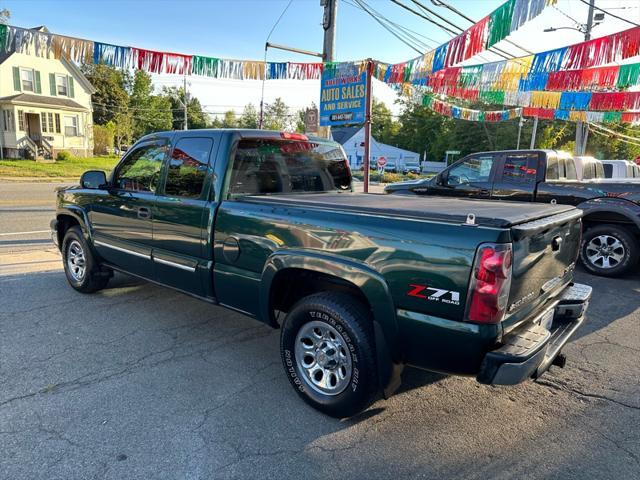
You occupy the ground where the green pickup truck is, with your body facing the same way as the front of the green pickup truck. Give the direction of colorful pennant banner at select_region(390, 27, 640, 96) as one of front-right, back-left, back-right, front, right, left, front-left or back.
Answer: right

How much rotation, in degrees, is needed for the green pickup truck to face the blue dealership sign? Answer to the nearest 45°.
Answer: approximately 45° to its right

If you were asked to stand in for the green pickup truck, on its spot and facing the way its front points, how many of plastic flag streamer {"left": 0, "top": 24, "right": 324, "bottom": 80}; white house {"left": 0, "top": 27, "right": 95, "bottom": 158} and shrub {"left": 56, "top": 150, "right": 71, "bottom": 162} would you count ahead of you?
3

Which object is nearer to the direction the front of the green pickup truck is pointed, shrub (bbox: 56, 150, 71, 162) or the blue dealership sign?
the shrub

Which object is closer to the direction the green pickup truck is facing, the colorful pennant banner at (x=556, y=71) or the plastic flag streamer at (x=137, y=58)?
the plastic flag streamer

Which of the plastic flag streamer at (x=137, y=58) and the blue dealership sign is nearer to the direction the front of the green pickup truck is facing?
the plastic flag streamer

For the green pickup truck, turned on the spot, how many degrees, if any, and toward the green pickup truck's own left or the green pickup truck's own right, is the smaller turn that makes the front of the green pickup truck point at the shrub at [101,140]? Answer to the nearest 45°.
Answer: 0° — it already faces it

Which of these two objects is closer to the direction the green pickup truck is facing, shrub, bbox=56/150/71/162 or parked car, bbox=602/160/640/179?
the shrub

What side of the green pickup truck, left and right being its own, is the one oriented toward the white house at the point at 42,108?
front

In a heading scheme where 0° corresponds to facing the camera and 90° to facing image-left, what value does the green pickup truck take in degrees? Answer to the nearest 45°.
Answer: approximately 135°

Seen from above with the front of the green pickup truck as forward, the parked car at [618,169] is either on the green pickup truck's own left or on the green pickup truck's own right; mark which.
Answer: on the green pickup truck's own right

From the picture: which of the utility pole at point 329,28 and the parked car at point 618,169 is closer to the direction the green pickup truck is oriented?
the utility pole

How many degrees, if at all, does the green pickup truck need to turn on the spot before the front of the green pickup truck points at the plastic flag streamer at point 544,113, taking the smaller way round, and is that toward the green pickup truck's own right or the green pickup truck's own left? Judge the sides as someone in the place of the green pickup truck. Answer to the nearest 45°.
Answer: approximately 90° to the green pickup truck's own right
